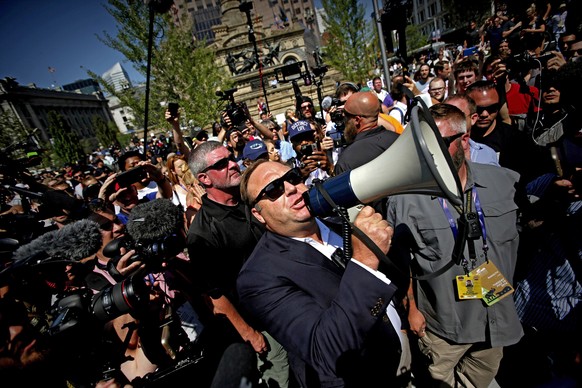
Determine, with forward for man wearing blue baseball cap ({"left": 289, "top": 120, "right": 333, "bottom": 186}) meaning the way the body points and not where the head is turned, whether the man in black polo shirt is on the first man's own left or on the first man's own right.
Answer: on the first man's own right

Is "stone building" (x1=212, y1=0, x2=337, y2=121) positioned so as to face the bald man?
yes

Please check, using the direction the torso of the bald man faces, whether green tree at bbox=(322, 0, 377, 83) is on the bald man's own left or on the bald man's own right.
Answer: on the bald man's own right

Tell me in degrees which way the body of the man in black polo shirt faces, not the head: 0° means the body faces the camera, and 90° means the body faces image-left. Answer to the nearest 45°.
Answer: approximately 315°
